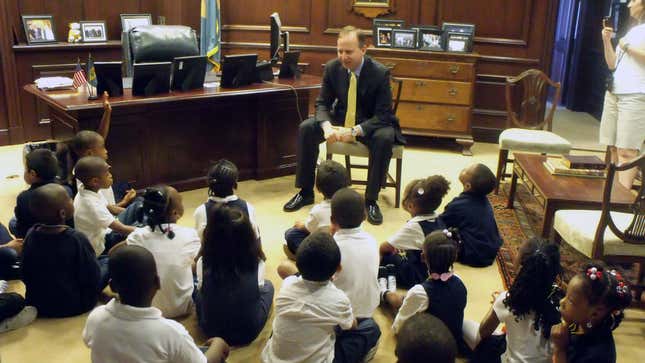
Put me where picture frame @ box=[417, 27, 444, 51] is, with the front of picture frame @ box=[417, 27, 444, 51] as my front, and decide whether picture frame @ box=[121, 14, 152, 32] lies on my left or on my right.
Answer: on my right

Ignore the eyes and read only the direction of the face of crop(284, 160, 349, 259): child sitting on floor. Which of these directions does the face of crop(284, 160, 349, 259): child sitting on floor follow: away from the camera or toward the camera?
away from the camera

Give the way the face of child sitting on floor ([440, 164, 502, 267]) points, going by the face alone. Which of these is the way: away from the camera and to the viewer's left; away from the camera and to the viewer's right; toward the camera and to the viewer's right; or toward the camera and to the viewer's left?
away from the camera and to the viewer's left

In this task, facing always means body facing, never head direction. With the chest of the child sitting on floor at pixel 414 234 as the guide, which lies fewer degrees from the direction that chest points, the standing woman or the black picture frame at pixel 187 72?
the black picture frame

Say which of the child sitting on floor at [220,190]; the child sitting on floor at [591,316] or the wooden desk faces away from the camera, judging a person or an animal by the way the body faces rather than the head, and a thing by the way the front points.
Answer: the child sitting on floor at [220,190]

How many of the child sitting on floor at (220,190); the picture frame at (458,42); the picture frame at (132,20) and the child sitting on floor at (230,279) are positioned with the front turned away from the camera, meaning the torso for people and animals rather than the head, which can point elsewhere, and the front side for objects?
2

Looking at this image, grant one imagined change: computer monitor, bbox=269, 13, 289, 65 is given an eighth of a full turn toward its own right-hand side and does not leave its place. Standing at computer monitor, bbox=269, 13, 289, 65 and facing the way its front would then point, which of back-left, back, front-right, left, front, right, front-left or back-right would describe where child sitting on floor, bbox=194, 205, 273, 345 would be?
back-left

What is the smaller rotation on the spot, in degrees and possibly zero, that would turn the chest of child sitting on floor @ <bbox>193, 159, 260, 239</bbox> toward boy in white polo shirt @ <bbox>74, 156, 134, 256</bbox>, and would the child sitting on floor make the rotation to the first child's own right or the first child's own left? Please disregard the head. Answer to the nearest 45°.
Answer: approximately 90° to the first child's own left

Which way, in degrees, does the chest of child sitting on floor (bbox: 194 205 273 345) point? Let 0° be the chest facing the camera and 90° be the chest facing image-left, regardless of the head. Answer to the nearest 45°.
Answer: approximately 180°

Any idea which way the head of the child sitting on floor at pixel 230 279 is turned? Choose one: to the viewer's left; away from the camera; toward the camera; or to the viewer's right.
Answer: away from the camera

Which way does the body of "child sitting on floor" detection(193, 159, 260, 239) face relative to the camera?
away from the camera

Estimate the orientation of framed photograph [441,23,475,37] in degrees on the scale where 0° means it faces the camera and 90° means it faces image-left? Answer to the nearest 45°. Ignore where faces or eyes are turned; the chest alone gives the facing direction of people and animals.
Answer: approximately 0°

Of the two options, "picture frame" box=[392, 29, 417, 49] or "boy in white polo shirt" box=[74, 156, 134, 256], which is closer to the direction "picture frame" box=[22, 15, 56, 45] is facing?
the boy in white polo shirt

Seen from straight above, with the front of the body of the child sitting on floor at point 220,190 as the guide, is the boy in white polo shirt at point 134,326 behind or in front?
behind
